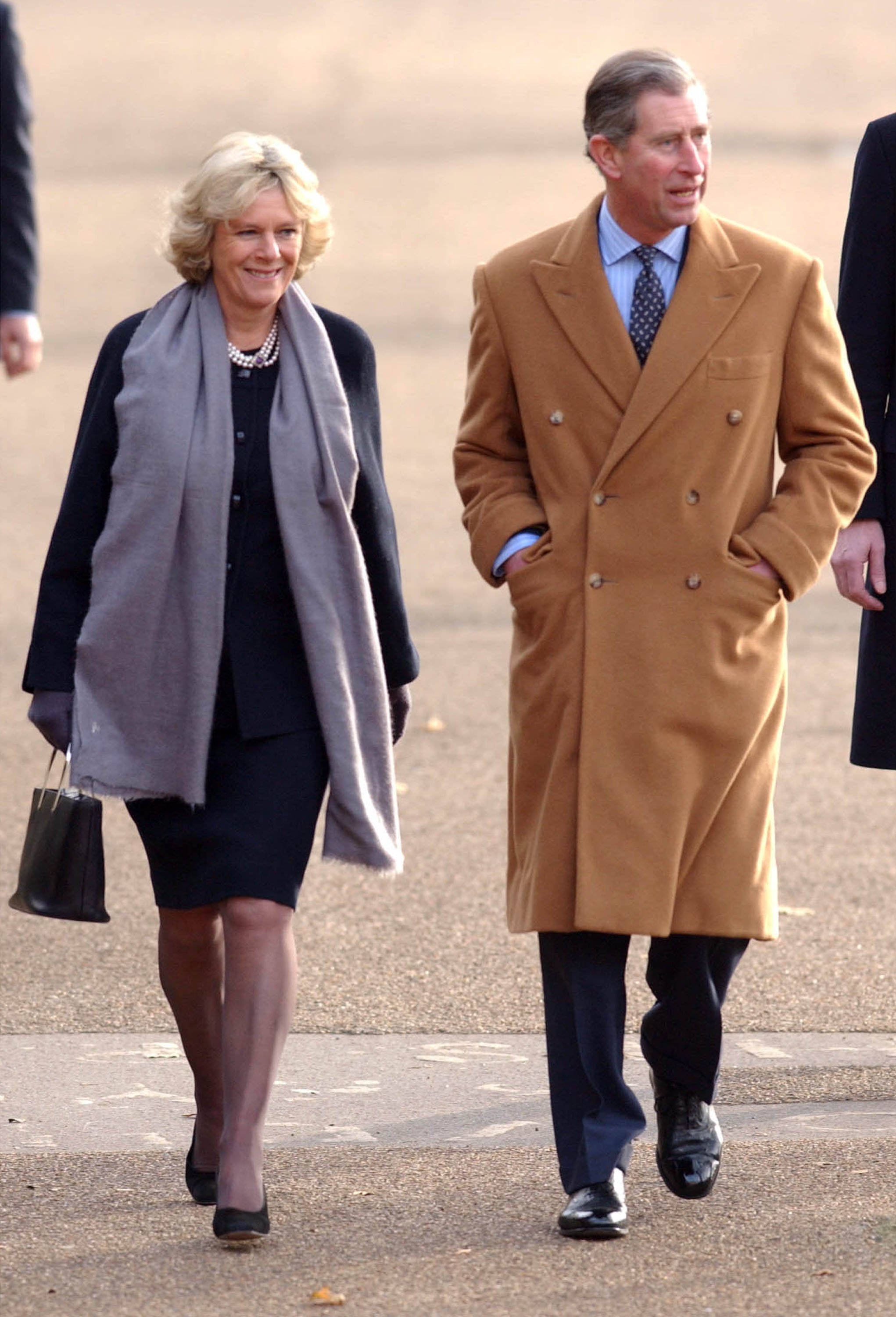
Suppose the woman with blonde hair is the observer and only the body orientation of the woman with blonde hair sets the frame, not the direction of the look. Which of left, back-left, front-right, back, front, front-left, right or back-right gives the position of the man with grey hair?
left

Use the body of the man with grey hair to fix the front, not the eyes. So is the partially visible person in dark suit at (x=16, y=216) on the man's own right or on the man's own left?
on the man's own right

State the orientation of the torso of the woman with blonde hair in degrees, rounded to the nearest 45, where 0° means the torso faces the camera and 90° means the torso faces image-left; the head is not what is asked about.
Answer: approximately 0°

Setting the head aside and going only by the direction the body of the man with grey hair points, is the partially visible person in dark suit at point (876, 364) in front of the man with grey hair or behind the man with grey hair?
behind

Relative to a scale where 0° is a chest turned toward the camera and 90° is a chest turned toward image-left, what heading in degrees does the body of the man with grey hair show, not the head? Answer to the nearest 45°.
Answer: approximately 0°
